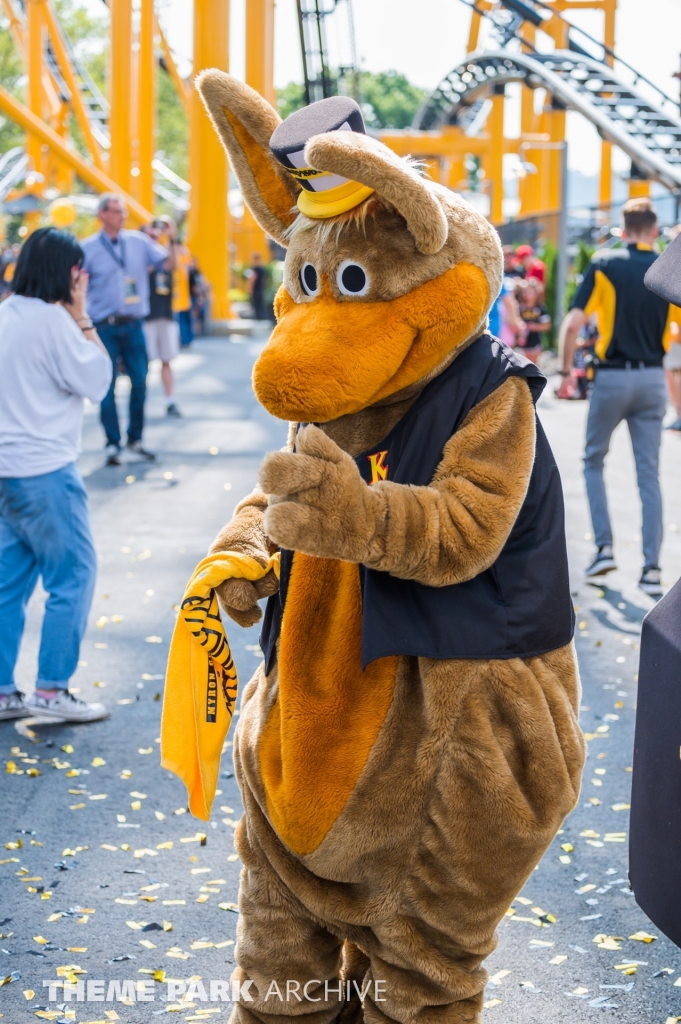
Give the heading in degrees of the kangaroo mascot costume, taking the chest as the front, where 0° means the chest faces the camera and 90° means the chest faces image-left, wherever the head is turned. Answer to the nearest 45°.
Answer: approximately 45°

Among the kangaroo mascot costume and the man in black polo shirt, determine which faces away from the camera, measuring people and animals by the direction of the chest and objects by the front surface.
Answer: the man in black polo shirt

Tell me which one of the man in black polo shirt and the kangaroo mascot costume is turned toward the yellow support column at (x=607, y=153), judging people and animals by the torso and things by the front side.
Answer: the man in black polo shirt

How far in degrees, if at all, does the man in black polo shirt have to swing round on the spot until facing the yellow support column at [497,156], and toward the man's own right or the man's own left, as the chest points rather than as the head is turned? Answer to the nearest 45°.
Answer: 0° — they already face it

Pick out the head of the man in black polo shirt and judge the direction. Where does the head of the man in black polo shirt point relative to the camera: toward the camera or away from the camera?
away from the camera

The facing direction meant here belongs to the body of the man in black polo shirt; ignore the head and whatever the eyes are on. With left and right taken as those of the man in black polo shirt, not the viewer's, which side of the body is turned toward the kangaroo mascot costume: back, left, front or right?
back

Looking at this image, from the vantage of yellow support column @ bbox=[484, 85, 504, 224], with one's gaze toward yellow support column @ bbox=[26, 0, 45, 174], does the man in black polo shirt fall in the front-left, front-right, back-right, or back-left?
back-left

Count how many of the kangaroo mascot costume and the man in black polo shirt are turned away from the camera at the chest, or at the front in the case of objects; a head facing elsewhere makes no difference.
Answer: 1

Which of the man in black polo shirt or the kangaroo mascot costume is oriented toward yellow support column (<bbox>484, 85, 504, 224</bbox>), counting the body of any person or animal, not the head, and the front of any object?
the man in black polo shirt

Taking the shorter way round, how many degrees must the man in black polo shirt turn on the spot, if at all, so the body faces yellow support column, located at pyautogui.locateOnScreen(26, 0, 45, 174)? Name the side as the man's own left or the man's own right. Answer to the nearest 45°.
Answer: approximately 45° to the man's own left

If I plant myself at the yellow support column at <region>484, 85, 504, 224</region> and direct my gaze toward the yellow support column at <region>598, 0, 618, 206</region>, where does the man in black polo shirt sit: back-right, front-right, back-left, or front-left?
back-right

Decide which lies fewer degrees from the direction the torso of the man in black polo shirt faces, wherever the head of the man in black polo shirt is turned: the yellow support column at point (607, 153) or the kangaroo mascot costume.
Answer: the yellow support column

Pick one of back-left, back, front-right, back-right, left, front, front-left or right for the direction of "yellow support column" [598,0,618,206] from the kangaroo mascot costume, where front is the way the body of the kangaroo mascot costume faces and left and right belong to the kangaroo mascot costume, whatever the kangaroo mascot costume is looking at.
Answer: back-right

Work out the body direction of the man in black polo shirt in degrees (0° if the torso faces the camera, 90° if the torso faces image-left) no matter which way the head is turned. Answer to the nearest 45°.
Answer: approximately 180°
